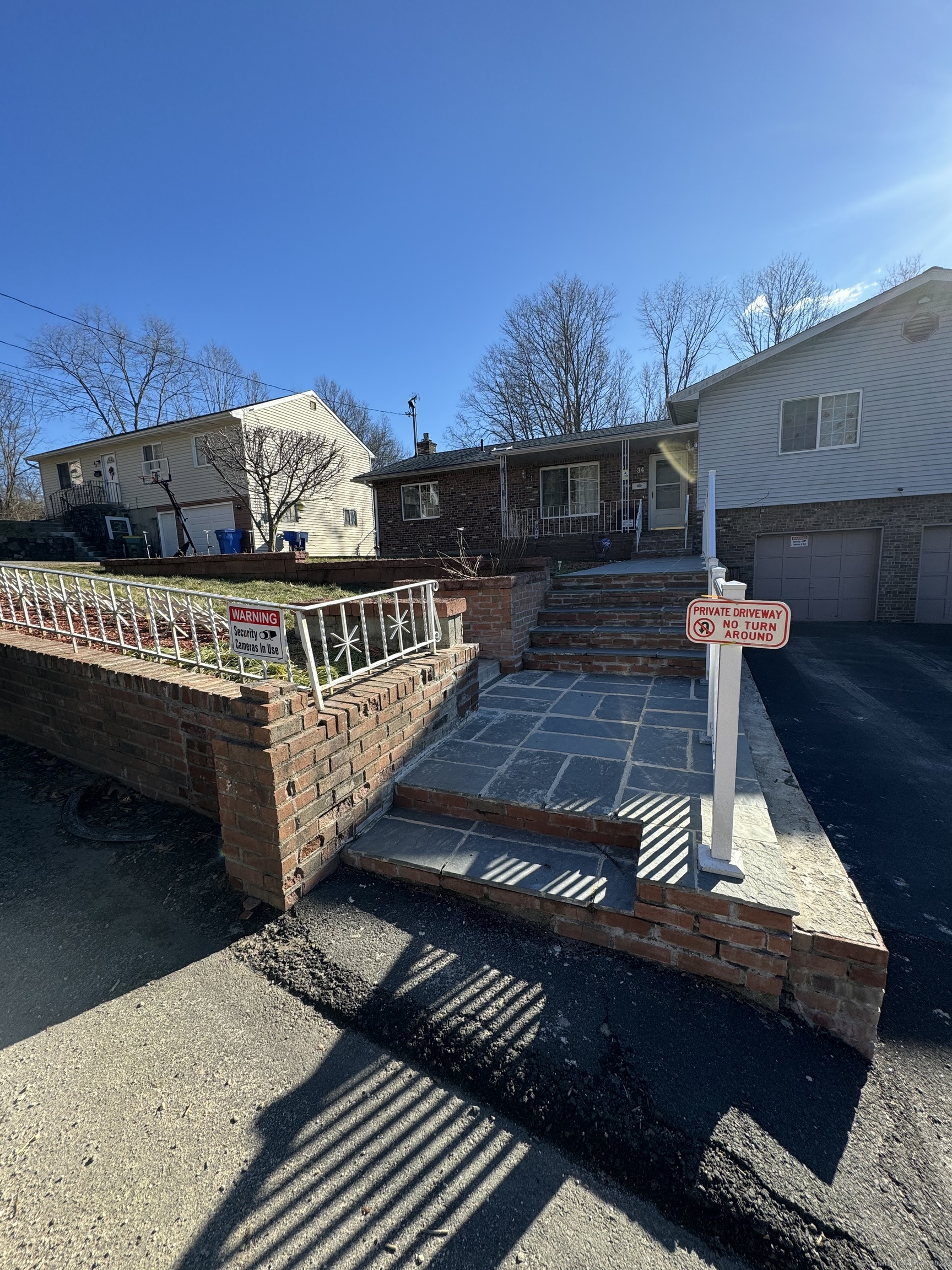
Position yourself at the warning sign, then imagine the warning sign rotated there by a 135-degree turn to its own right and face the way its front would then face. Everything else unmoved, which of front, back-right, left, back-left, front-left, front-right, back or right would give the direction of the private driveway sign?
back-right

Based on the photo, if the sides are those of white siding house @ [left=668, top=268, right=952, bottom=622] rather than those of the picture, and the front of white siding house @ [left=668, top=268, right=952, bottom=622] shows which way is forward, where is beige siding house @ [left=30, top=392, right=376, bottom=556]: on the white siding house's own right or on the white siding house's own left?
on the white siding house's own right

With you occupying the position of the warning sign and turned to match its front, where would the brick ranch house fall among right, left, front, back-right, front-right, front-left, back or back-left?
back

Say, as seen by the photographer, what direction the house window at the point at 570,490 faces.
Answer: facing the viewer and to the left of the viewer

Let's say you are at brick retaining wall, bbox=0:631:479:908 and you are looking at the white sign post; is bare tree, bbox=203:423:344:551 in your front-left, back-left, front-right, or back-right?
back-left

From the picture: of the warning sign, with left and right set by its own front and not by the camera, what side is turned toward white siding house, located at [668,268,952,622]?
back

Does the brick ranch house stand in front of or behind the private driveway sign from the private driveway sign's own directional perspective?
behind

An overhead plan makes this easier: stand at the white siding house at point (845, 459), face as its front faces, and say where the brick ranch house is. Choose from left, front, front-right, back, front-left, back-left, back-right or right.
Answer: right

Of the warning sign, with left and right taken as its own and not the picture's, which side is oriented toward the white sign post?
left

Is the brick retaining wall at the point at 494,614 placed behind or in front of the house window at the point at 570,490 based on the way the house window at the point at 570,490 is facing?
in front

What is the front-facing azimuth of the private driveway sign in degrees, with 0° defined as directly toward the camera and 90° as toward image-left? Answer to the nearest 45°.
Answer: approximately 0°
